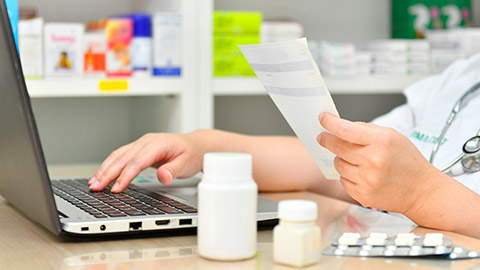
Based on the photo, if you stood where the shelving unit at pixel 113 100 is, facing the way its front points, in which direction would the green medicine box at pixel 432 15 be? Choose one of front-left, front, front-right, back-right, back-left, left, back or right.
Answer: left

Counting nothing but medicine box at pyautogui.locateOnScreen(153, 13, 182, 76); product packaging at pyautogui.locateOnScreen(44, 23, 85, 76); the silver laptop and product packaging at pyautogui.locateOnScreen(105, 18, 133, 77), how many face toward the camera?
3

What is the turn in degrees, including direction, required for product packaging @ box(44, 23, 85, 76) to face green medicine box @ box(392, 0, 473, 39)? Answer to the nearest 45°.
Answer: approximately 90° to its left

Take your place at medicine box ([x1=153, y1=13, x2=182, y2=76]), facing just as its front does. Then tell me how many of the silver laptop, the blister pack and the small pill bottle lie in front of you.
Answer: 3

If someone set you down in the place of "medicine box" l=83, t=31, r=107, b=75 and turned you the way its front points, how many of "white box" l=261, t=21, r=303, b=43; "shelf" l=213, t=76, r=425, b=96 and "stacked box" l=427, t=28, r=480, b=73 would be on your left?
3

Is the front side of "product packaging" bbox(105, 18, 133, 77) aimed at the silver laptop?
yes

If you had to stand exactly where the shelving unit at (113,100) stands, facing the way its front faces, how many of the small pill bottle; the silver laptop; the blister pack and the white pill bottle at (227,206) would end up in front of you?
4

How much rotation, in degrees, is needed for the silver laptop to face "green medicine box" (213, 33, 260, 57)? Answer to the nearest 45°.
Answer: approximately 90° to its left

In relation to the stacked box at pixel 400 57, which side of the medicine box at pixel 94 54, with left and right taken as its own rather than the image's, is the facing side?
left

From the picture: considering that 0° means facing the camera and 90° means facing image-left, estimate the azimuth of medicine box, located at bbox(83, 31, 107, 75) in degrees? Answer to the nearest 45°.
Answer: approximately 0°

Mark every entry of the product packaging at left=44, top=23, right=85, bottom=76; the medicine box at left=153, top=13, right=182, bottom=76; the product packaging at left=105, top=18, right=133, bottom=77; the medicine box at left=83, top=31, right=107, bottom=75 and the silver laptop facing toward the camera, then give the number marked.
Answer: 4

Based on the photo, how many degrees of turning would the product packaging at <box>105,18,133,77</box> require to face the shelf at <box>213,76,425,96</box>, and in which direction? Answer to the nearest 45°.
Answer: approximately 90° to its left
